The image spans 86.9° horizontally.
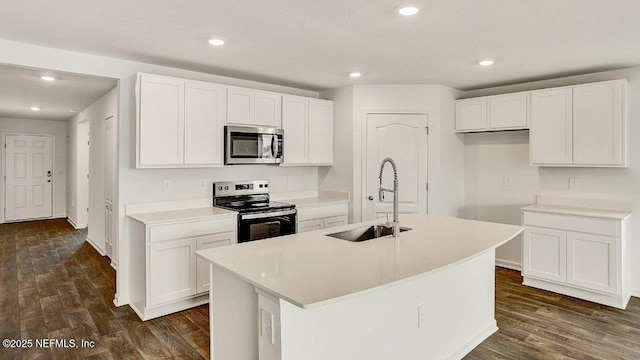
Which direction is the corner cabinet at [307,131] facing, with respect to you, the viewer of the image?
facing the viewer and to the right of the viewer

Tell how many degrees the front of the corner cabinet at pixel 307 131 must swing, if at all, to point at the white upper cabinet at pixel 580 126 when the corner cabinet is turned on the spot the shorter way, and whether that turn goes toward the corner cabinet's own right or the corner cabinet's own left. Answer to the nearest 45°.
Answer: approximately 45° to the corner cabinet's own left

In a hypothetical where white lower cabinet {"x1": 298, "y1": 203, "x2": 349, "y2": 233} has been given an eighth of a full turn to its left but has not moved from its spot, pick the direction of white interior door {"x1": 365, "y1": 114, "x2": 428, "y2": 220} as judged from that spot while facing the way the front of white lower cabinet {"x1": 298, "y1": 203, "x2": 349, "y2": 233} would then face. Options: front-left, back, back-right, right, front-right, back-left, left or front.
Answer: front

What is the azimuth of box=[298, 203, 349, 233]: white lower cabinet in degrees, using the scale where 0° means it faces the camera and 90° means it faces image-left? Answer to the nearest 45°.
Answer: approximately 315°

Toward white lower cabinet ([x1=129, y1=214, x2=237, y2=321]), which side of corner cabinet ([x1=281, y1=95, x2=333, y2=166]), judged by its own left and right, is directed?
right

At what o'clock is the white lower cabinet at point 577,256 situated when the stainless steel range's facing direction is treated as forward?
The white lower cabinet is roughly at 11 o'clock from the stainless steel range.

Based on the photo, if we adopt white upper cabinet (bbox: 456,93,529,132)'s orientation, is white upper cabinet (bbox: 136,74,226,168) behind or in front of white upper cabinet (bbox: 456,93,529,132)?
in front

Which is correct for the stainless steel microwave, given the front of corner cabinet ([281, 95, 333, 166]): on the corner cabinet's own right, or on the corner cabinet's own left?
on the corner cabinet's own right

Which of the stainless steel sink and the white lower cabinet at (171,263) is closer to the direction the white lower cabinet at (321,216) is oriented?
the stainless steel sink

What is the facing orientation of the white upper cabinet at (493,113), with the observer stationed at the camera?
facing the viewer and to the left of the viewer

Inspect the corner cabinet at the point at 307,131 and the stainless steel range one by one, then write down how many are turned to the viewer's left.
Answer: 0
